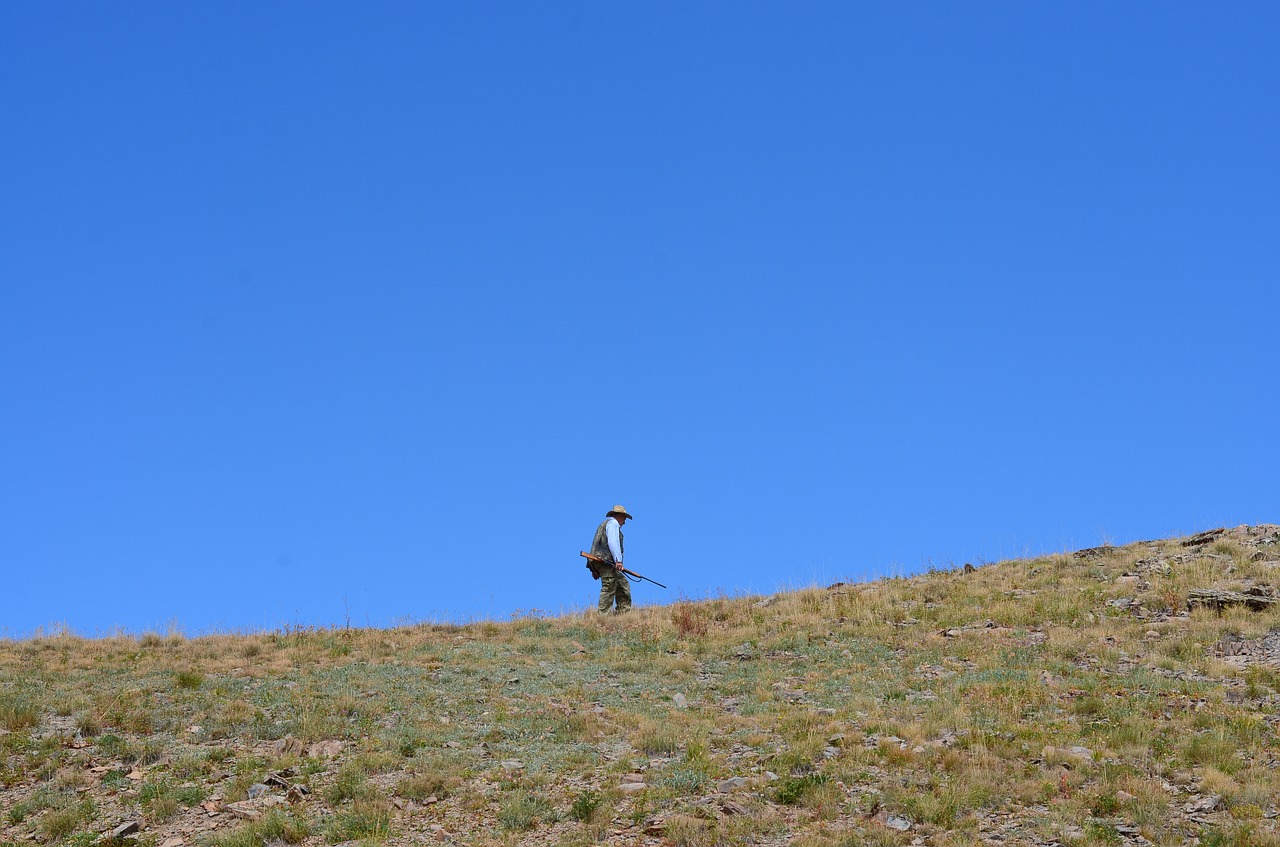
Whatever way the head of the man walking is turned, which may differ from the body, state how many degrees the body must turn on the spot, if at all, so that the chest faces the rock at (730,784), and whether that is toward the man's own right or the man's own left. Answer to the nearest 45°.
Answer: approximately 90° to the man's own right

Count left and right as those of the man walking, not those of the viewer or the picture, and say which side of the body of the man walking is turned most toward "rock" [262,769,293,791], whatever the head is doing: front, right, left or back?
right

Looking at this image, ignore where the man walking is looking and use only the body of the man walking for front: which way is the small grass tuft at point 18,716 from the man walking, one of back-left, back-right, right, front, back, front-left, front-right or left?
back-right

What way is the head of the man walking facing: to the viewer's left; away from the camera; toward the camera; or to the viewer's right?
to the viewer's right

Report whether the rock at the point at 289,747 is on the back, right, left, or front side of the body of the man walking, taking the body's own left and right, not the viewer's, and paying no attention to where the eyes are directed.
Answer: right

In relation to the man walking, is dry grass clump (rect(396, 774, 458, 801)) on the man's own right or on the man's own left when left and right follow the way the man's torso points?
on the man's own right

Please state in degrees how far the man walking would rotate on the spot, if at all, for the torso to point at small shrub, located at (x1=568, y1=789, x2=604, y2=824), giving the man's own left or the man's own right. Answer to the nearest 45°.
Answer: approximately 90° to the man's own right

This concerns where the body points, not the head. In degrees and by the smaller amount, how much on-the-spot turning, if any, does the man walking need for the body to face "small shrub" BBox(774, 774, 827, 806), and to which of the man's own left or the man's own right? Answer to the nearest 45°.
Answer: approximately 90° to the man's own right

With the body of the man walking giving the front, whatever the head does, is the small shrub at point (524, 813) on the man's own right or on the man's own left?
on the man's own right

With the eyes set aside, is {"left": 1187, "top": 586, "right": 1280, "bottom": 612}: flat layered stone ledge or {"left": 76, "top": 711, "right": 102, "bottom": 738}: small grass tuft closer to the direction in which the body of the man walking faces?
the flat layered stone ledge

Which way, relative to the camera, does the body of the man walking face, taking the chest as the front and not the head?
to the viewer's right
